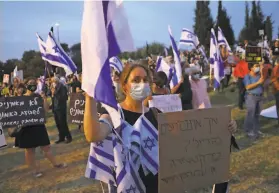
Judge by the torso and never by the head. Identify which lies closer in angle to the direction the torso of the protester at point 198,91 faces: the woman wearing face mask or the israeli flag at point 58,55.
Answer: the woman wearing face mask

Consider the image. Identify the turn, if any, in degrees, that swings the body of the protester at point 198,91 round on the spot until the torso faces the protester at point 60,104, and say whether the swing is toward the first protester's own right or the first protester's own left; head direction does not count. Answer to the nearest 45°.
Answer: approximately 90° to the first protester's own right

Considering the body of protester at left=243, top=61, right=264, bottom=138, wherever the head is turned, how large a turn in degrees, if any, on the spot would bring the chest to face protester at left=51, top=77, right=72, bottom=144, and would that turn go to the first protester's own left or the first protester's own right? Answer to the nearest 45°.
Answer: approximately 135° to the first protester's own right

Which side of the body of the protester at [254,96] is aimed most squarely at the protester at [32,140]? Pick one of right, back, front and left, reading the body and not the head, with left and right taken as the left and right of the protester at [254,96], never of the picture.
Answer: right

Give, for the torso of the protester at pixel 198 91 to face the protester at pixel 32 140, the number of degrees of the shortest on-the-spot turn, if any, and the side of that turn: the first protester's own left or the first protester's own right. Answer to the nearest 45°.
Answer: approximately 45° to the first protester's own right

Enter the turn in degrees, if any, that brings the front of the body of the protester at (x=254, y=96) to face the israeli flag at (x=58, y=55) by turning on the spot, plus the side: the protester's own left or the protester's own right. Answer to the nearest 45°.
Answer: approximately 135° to the protester's own right

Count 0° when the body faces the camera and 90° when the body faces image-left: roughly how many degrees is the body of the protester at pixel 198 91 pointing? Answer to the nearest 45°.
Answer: approximately 0°
